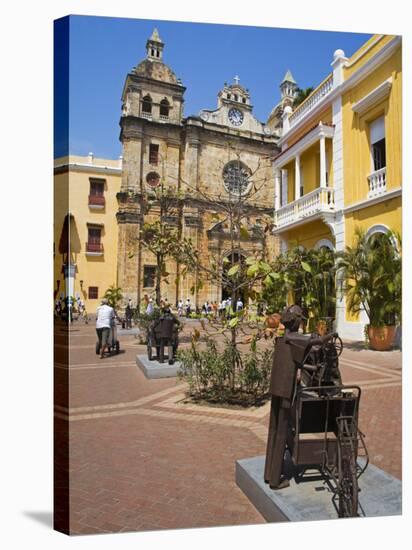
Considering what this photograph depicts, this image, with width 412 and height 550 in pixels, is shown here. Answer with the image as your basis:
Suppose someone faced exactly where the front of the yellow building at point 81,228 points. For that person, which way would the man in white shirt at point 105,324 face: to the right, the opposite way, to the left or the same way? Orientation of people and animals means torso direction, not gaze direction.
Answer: the opposite way

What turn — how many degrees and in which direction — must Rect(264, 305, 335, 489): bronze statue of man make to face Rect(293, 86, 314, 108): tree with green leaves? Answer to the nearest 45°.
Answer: approximately 90° to its left

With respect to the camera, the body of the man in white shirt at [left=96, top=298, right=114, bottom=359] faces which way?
away from the camera

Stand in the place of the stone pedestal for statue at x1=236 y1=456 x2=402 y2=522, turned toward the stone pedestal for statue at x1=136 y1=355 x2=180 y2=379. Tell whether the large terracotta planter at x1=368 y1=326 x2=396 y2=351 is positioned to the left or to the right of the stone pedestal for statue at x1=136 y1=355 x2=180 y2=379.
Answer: right

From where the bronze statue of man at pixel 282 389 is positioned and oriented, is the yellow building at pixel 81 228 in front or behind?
behind

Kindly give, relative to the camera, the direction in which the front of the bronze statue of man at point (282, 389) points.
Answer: facing to the right of the viewer
